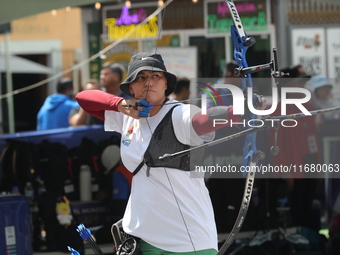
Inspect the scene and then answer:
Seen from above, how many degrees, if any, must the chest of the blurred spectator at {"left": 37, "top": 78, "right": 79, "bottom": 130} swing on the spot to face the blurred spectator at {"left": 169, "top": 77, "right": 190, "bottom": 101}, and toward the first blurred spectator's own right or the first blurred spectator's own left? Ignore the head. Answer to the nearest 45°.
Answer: approximately 90° to the first blurred spectator's own right

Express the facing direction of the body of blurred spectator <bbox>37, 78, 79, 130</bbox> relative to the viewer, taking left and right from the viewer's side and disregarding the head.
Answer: facing away from the viewer and to the right of the viewer
